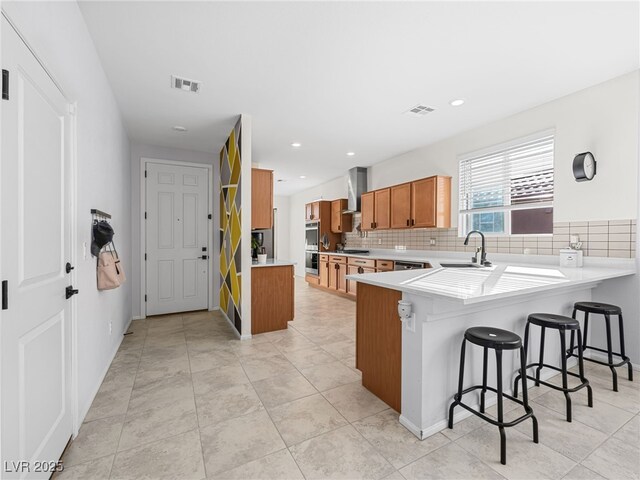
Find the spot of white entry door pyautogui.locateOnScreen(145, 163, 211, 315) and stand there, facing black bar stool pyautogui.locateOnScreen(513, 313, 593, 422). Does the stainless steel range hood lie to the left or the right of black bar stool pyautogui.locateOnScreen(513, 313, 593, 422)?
left

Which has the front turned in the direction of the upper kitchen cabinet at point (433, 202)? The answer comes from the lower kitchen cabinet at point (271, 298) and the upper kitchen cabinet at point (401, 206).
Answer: the lower kitchen cabinet

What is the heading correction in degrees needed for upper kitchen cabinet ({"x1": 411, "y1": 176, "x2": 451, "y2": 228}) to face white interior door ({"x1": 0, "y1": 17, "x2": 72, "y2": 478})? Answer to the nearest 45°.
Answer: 0° — it already faces it

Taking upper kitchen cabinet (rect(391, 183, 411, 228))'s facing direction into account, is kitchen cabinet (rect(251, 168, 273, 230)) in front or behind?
in front

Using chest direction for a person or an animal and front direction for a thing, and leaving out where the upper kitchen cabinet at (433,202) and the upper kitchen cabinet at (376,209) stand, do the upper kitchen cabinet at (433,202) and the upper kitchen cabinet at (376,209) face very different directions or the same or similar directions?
same or similar directions

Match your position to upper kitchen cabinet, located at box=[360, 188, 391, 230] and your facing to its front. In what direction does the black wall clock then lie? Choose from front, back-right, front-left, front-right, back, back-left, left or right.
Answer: left

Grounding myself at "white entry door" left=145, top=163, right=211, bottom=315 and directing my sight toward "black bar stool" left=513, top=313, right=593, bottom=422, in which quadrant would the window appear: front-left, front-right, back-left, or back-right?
front-left

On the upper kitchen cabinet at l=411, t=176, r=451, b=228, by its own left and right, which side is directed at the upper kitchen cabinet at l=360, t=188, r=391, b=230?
right

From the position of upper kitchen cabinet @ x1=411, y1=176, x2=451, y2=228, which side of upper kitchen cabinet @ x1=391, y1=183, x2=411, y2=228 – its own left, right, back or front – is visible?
left

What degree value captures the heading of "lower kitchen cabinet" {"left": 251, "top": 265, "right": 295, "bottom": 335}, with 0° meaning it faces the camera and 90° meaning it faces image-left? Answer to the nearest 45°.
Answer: approximately 270°

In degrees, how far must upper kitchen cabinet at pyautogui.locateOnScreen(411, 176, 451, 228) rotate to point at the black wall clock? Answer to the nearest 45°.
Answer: approximately 90° to its left

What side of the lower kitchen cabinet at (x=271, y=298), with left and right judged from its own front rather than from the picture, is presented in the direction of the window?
front

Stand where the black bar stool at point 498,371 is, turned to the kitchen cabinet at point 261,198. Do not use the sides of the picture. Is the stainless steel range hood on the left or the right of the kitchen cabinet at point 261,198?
right

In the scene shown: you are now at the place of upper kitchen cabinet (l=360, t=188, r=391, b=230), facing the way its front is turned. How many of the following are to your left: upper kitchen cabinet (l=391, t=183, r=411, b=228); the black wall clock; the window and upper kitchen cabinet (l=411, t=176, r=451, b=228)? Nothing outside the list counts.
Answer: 4

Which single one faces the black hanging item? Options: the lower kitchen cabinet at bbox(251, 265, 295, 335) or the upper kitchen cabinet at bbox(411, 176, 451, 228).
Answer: the upper kitchen cabinet

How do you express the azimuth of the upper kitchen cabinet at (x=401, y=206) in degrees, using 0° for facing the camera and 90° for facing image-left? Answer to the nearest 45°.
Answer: approximately 45°

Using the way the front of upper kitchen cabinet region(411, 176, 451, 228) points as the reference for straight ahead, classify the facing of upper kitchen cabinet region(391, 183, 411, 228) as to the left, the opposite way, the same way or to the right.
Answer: the same way

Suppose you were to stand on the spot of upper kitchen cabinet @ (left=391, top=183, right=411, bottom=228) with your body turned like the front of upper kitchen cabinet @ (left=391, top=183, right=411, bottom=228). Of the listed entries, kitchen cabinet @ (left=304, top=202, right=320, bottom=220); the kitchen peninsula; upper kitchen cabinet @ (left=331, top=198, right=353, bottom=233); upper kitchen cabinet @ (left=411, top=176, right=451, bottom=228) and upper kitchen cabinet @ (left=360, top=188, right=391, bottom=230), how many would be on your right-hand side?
3
